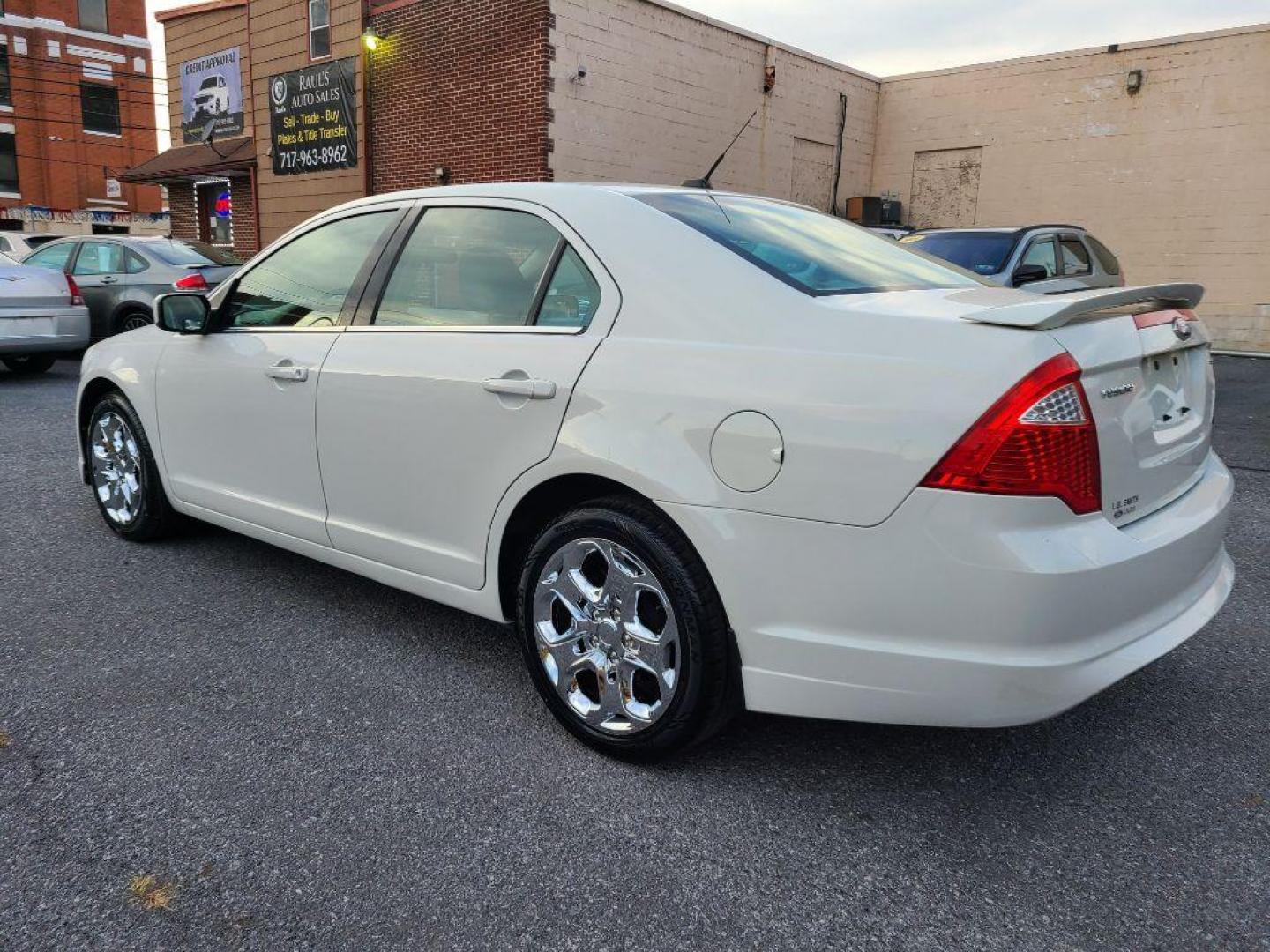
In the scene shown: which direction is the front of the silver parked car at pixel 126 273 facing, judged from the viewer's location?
facing away from the viewer and to the left of the viewer

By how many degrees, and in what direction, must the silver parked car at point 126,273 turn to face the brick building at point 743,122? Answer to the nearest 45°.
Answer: approximately 135° to its right

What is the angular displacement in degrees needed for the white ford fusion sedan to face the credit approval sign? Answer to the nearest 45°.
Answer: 0° — it already faces it

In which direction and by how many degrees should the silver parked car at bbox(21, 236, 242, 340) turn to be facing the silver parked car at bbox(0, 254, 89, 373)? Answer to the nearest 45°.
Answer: approximately 90° to its left

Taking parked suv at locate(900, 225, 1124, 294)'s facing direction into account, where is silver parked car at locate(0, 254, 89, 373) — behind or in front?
in front

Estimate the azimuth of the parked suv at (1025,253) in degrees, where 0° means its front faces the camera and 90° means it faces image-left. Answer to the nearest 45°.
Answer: approximately 45°

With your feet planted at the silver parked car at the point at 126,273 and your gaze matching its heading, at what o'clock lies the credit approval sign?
The credit approval sign is roughly at 2 o'clock from the silver parked car.

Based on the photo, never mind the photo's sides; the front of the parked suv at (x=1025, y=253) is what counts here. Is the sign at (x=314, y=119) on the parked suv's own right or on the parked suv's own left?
on the parked suv's own right

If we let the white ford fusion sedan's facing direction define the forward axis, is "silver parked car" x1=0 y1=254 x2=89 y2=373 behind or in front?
in front

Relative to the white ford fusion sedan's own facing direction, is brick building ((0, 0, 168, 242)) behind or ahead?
ahead

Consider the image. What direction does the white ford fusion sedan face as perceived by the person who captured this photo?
facing away from the viewer and to the left of the viewer

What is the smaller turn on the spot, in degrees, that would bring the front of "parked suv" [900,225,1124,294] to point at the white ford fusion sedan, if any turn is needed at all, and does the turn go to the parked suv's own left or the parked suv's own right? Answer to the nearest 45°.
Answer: approximately 45° to the parked suv's own left
